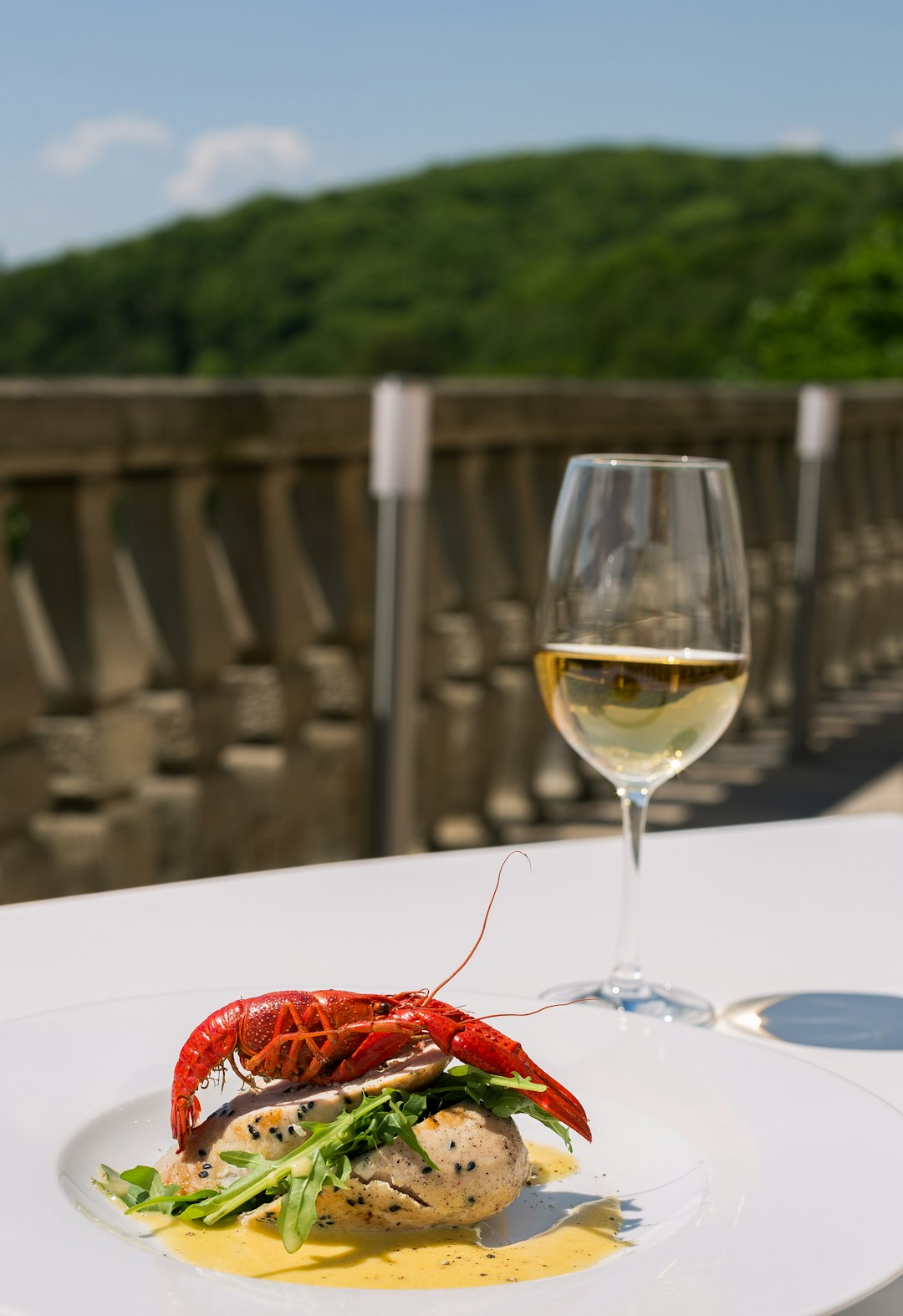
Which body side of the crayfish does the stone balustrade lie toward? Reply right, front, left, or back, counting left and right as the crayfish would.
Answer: left

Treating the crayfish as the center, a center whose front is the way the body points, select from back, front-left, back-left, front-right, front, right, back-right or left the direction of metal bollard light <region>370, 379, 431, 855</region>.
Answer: left

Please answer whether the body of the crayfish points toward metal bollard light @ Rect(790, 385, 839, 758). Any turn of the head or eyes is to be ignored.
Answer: no

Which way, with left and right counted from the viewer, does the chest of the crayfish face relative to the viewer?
facing to the right of the viewer
